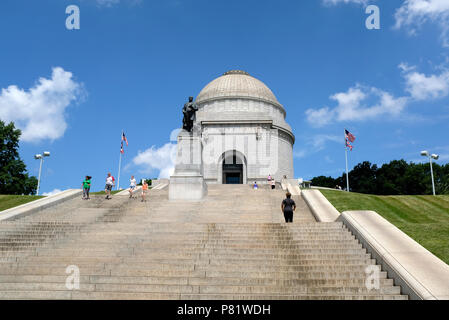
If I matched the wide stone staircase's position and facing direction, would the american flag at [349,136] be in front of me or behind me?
behind

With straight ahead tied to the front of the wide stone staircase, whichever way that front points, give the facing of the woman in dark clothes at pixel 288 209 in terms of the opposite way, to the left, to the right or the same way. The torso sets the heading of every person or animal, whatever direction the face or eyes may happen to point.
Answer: the opposite way

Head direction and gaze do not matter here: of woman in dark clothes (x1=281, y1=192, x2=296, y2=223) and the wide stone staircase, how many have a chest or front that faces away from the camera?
1

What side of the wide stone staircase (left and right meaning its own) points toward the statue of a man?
back

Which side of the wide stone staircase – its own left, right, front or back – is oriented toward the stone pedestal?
back

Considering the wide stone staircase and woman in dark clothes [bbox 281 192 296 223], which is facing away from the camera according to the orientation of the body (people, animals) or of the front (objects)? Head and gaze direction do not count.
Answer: the woman in dark clothes

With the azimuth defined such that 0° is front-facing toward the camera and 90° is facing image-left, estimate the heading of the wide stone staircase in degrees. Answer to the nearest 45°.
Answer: approximately 0°

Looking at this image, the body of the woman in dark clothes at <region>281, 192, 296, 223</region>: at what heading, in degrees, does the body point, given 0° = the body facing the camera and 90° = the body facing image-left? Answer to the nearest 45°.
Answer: approximately 180°
